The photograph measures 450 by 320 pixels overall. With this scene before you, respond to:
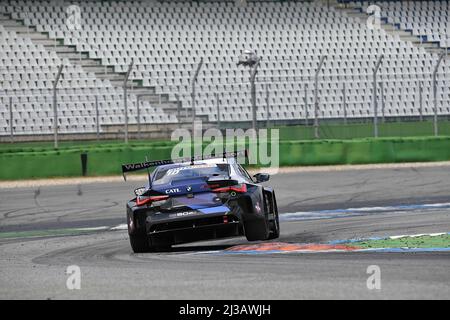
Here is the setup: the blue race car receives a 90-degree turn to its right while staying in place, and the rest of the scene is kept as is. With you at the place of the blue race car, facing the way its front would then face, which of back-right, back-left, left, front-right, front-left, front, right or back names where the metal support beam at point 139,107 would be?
left

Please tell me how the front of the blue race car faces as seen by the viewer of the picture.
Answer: facing away from the viewer

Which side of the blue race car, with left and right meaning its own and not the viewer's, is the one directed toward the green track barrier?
front
